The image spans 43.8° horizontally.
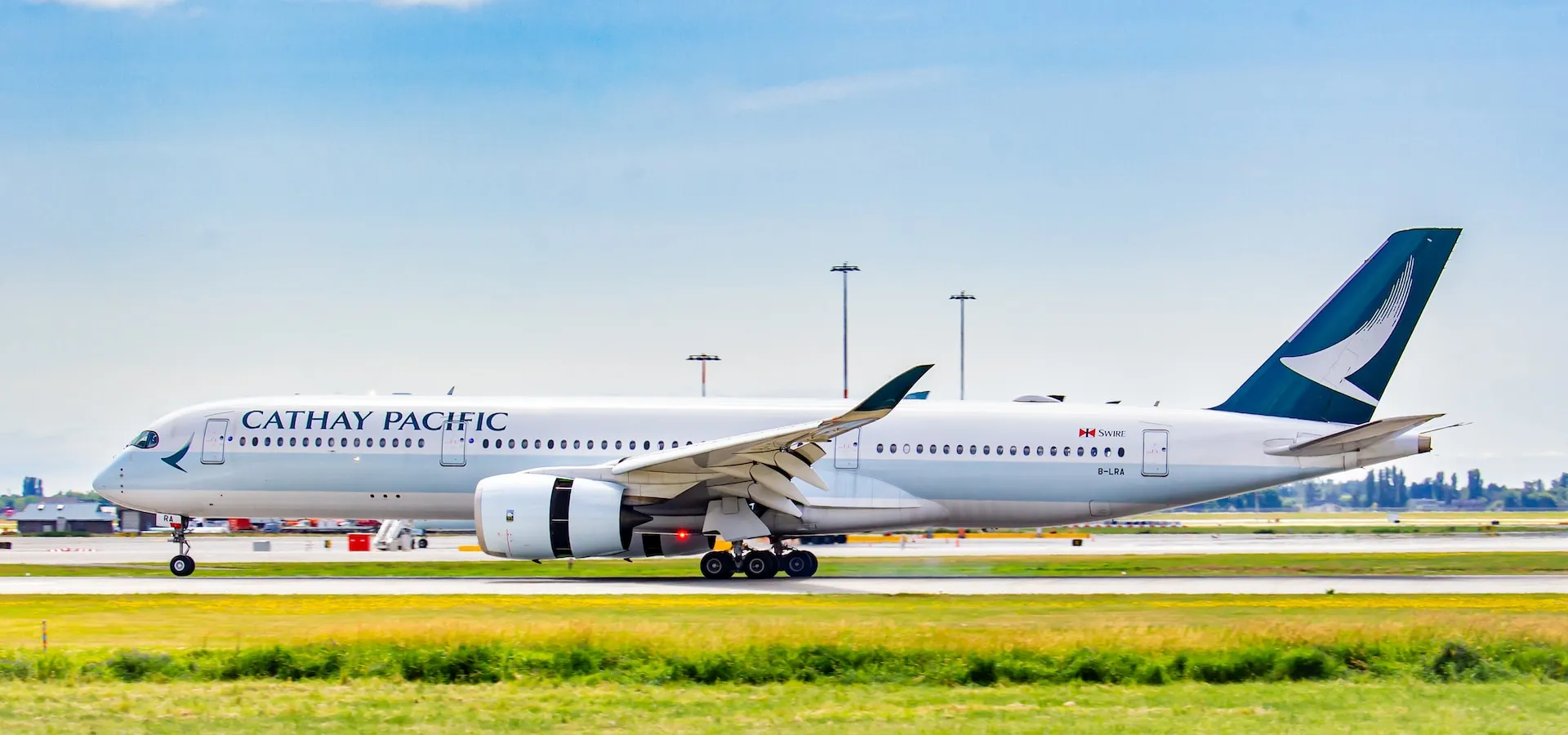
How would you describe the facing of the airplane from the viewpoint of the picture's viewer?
facing to the left of the viewer
